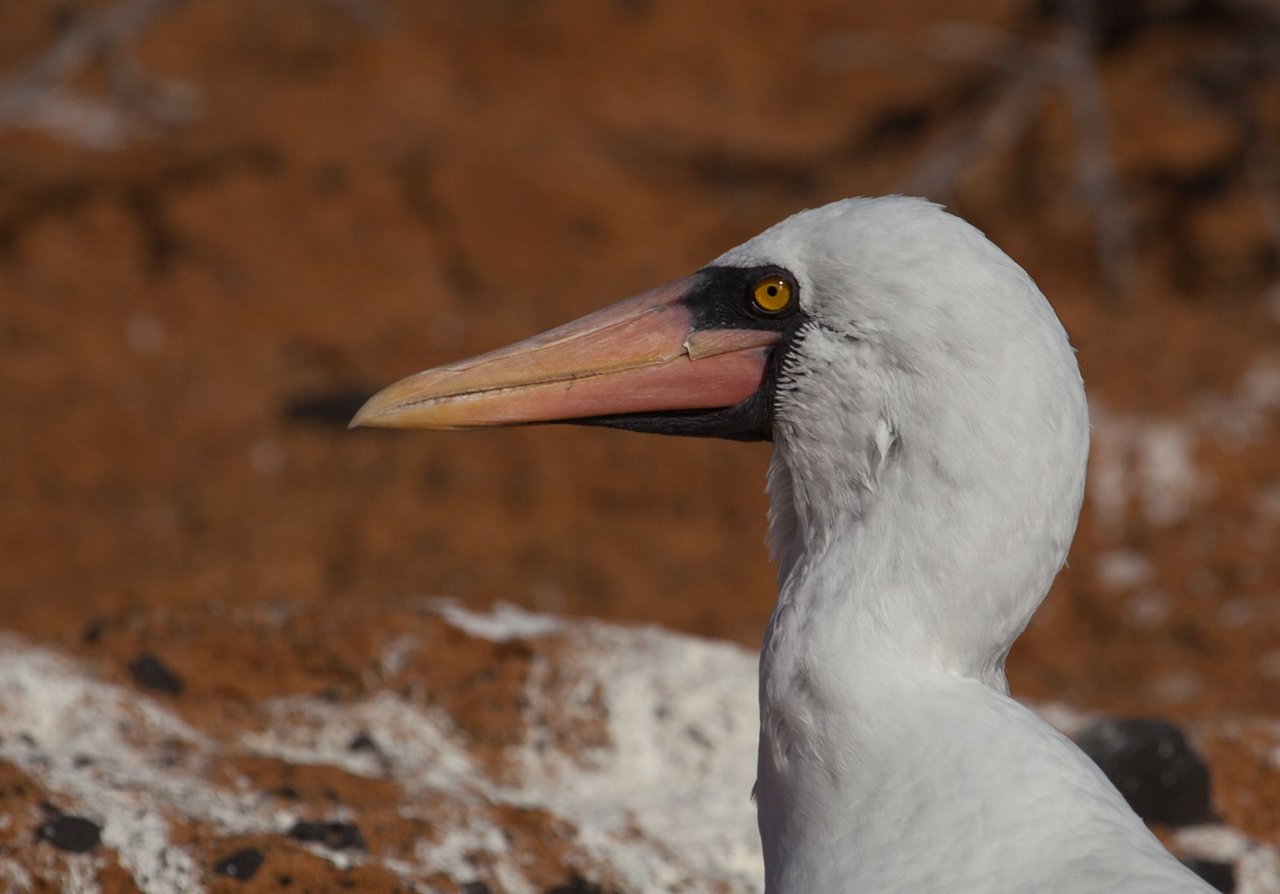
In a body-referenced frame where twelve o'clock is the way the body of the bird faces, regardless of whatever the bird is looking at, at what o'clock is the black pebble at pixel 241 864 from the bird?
The black pebble is roughly at 1 o'clock from the bird.

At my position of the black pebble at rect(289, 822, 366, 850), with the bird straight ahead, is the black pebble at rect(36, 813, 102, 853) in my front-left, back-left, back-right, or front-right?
back-right

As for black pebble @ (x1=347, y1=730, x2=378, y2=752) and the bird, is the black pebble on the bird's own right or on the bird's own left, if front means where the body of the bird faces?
on the bird's own right

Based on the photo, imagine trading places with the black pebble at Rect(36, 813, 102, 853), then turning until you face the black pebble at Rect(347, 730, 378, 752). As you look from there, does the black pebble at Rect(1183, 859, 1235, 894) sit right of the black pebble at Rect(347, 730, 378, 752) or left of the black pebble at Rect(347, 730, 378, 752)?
right

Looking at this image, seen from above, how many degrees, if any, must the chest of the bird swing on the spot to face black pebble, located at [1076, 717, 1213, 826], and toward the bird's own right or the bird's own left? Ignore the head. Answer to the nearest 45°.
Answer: approximately 135° to the bird's own right

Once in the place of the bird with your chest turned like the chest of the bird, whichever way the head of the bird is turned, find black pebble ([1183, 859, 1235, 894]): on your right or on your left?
on your right

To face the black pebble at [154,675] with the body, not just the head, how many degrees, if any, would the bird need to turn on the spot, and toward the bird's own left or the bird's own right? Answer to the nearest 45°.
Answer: approximately 45° to the bird's own right

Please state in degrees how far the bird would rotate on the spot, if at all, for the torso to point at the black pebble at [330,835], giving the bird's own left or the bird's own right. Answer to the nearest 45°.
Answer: approximately 45° to the bird's own right

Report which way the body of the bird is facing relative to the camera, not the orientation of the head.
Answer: to the viewer's left
